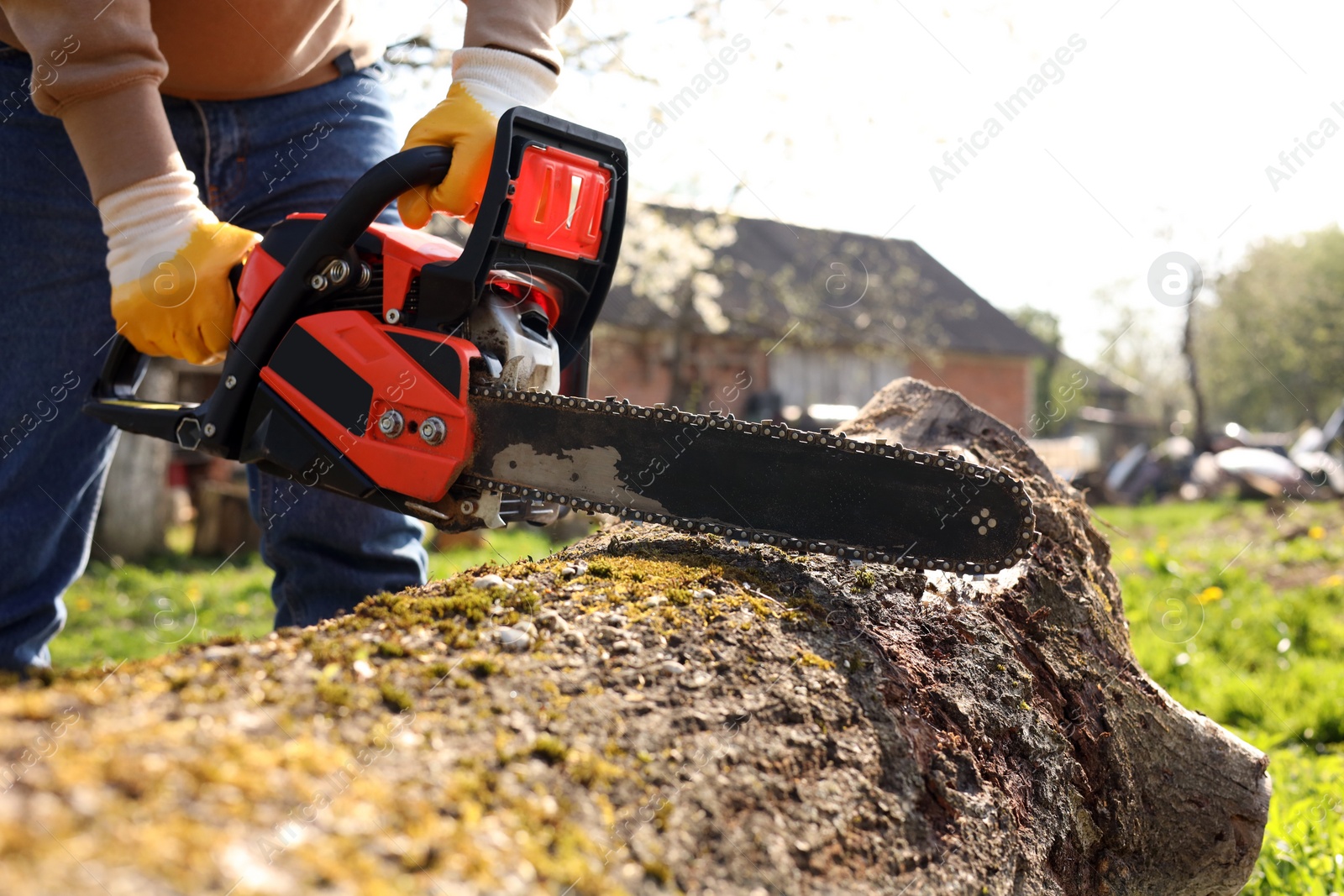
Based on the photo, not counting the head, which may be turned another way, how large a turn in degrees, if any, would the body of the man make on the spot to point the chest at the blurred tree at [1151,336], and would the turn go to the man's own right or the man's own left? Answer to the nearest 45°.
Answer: approximately 90° to the man's own left

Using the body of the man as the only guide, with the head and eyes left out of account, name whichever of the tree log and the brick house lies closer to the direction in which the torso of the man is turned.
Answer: the tree log

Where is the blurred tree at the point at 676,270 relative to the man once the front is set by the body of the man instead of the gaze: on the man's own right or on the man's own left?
on the man's own left

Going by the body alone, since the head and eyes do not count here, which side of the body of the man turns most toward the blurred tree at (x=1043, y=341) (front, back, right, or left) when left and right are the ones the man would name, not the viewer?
left

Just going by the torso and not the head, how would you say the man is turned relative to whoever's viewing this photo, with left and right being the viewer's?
facing the viewer and to the right of the viewer

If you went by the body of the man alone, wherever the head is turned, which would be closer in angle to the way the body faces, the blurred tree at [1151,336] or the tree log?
the tree log

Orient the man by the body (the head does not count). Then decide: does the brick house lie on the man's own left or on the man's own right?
on the man's own left
